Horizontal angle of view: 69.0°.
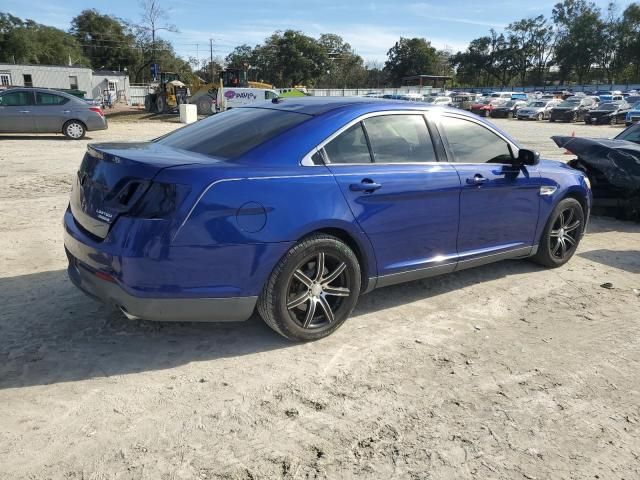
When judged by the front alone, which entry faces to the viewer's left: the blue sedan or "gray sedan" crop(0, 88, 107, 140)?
the gray sedan

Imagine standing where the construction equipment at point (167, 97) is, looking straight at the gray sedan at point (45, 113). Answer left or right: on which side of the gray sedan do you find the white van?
left

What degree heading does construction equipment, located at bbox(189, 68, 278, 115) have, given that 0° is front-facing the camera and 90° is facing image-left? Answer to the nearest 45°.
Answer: approximately 90°

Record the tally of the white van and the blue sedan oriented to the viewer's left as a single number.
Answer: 0

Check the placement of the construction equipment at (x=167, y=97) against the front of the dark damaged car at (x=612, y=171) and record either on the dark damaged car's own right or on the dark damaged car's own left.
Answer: on the dark damaged car's own right

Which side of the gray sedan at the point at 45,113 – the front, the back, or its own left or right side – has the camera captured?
left

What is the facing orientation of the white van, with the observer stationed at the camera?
facing to the right of the viewer

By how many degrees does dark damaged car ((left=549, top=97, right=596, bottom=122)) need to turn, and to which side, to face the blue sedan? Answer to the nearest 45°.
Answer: approximately 45° to its left

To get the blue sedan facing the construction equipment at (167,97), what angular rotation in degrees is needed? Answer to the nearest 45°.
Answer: approximately 45° to its left

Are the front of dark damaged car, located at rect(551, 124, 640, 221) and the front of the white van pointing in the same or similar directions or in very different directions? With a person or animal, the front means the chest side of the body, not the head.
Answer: very different directions
